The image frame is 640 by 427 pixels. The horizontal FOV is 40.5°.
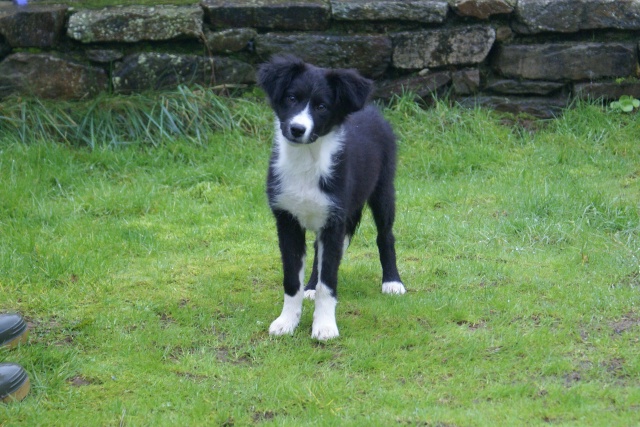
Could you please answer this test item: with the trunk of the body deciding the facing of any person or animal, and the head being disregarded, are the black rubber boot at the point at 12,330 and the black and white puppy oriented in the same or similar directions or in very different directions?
very different directions

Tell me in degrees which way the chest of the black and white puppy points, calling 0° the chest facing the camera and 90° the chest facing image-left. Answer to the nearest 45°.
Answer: approximately 45°

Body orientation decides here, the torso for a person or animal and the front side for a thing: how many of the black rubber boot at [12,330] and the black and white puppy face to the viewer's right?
1

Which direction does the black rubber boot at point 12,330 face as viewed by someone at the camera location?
facing to the right of the viewer

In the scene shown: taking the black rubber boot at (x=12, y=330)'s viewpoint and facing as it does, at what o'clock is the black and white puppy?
The black and white puppy is roughly at 12 o'clock from the black rubber boot.

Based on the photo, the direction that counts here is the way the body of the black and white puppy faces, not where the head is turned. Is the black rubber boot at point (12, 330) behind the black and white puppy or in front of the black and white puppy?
in front
